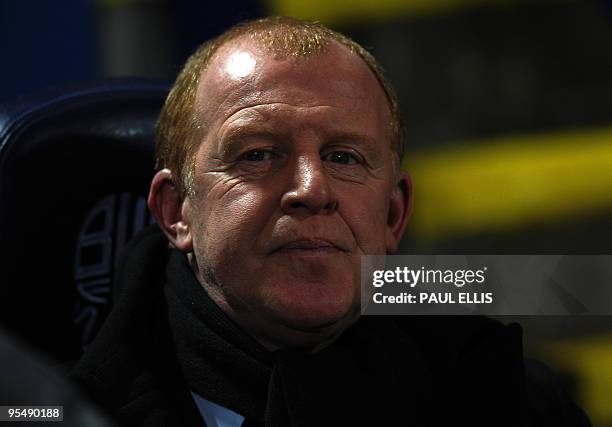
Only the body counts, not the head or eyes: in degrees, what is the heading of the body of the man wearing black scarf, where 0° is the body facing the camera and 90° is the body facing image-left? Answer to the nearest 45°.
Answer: approximately 0°
